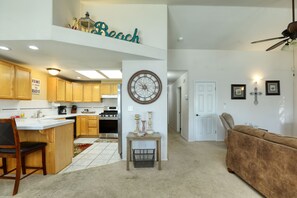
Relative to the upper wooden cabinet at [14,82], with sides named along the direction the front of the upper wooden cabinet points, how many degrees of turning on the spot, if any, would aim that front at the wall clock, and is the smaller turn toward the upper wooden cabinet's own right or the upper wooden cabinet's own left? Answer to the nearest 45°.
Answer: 0° — it already faces it

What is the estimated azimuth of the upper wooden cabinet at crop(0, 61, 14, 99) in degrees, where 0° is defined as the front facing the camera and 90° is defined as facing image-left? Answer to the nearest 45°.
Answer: approximately 315°

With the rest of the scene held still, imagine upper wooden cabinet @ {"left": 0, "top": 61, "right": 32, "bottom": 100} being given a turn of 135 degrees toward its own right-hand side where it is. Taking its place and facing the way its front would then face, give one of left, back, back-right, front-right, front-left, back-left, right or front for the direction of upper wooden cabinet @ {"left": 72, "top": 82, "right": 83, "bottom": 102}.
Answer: back-right

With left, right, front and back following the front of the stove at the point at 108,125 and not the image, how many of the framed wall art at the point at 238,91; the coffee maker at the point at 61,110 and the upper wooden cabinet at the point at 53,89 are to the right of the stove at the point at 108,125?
2

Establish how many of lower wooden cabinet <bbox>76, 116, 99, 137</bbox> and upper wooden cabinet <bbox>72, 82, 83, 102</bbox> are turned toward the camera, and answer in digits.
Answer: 2

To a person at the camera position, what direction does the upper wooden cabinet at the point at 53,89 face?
facing the viewer and to the right of the viewer
